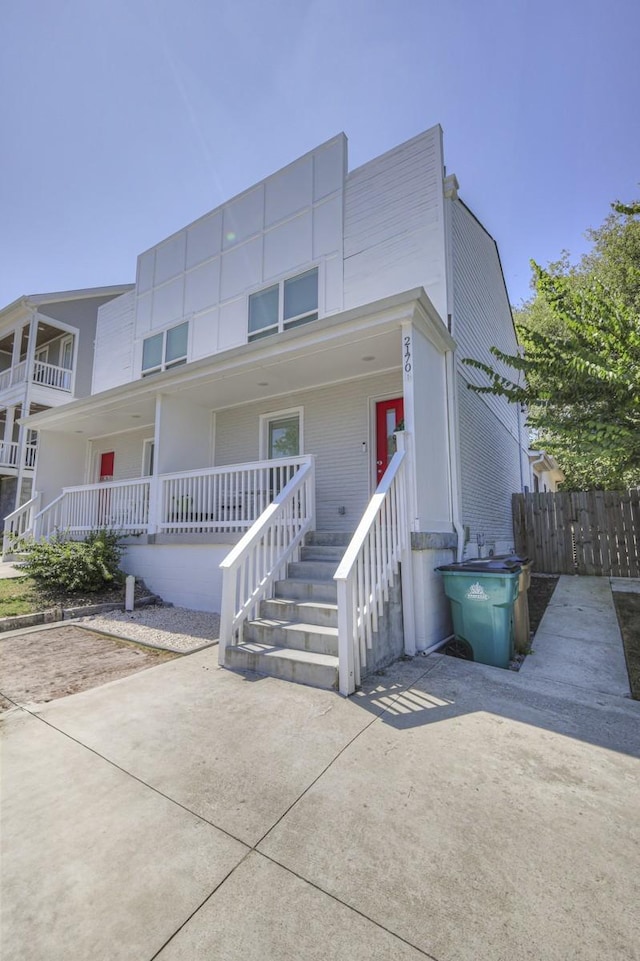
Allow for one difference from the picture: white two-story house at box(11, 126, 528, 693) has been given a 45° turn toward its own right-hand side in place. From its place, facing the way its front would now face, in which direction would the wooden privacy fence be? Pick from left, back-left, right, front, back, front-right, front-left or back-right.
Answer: back

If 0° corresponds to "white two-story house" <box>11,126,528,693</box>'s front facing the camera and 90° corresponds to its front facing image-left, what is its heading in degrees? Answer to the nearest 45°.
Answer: approximately 45°

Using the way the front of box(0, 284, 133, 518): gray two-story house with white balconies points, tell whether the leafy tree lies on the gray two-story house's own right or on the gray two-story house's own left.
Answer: on the gray two-story house's own left

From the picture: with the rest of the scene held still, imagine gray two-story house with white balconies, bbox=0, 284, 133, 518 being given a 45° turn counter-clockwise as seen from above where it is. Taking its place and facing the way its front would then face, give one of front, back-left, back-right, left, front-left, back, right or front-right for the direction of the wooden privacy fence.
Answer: front-left

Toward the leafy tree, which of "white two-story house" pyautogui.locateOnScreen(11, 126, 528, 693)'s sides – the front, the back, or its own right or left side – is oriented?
left

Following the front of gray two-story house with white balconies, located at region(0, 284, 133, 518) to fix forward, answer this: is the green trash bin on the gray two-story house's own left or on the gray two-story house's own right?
on the gray two-story house's own left

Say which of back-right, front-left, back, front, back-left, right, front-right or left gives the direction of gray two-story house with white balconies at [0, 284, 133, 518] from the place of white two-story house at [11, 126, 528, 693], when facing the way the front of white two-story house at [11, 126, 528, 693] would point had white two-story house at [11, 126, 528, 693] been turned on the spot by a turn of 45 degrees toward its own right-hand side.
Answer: front-right
